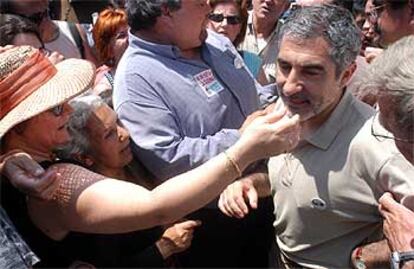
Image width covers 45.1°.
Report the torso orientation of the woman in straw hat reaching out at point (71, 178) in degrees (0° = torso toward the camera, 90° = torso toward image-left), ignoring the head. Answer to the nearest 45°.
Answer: approximately 270°

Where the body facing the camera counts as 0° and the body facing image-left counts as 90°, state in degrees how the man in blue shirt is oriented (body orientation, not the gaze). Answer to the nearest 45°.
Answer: approximately 315°

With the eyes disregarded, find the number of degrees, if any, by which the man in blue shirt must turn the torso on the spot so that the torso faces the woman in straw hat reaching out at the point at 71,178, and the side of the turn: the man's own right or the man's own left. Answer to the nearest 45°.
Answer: approximately 90° to the man's own right

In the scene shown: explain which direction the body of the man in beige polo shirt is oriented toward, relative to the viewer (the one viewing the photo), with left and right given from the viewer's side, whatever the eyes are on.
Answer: facing the viewer and to the left of the viewer

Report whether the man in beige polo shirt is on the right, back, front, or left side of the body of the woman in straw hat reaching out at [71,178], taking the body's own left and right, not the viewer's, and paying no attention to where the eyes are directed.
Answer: front

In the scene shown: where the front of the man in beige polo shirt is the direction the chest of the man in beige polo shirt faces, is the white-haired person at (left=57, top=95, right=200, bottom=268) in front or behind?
in front

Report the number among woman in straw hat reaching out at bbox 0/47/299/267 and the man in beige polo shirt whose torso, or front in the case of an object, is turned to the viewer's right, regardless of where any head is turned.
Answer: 1

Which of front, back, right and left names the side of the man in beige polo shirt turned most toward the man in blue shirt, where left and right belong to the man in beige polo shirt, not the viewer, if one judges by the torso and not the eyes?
right

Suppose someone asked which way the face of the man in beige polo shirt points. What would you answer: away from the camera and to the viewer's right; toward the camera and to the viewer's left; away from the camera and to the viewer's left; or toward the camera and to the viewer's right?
toward the camera and to the viewer's left
